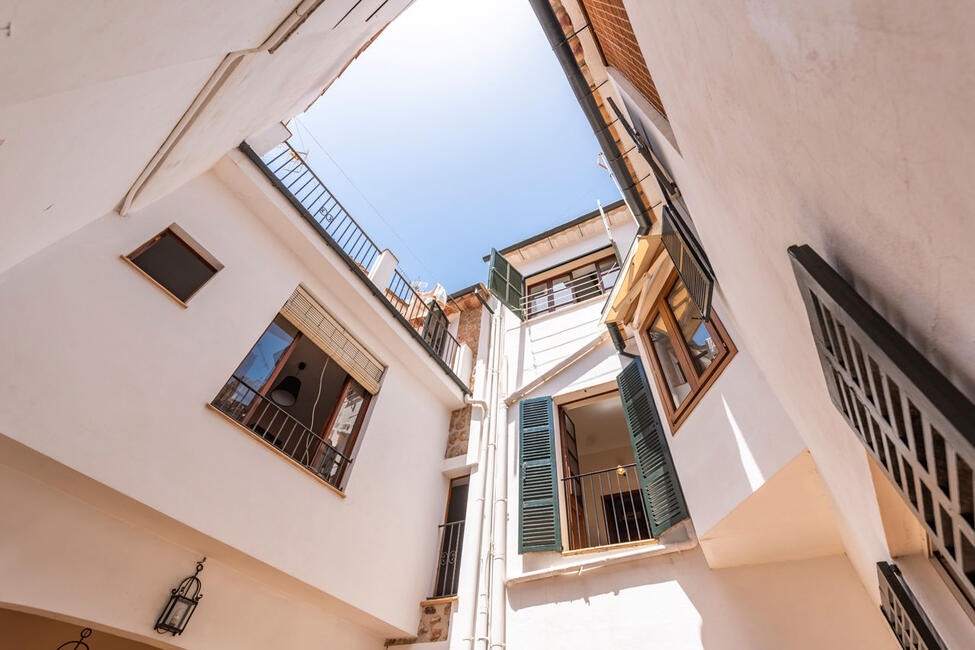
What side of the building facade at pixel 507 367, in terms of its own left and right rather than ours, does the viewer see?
front
